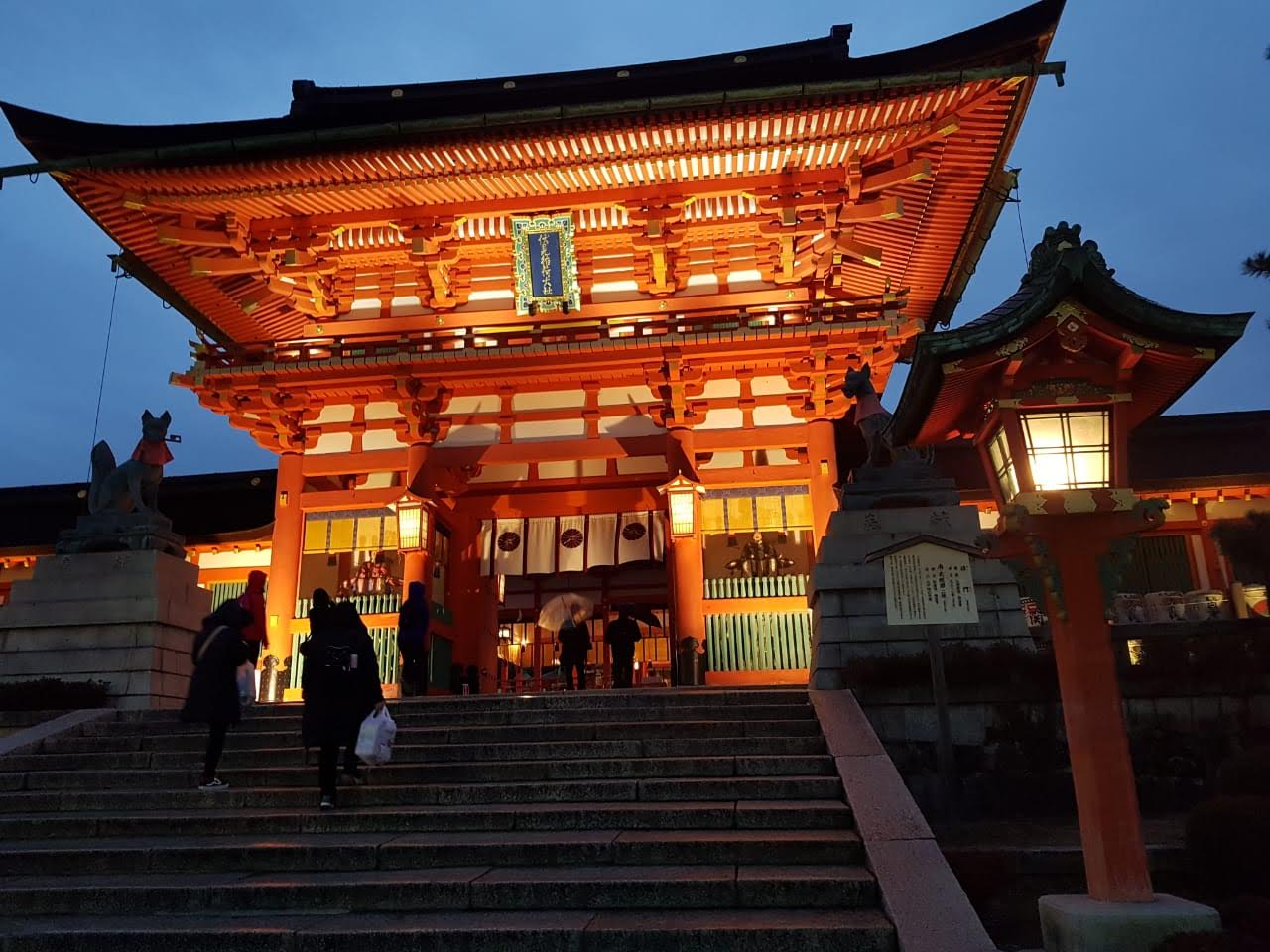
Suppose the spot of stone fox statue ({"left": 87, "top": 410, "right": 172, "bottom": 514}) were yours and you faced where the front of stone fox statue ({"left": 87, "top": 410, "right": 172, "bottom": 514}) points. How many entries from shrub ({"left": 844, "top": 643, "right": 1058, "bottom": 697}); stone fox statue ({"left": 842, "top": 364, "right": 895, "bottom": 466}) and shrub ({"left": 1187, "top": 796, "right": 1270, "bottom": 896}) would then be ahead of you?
3

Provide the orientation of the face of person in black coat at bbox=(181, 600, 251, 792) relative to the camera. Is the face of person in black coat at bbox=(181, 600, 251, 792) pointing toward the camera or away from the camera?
away from the camera

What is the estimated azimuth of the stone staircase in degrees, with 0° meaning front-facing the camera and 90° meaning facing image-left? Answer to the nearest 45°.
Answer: approximately 0°

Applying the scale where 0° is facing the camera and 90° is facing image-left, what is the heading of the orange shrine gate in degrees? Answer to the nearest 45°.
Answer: approximately 0°
